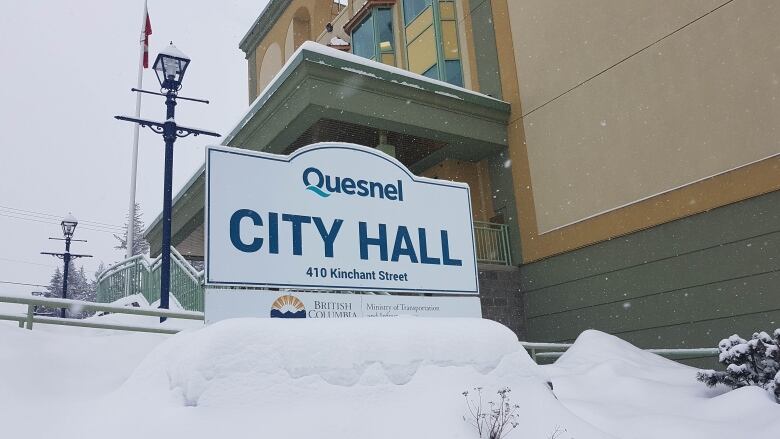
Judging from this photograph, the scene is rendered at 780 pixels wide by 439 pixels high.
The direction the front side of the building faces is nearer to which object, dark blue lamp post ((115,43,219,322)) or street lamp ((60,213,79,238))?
the dark blue lamp post

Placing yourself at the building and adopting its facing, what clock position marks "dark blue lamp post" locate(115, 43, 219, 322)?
The dark blue lamp post is roughly at 1 o'clock from the building.

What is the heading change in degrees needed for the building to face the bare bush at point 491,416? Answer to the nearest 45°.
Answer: approximately 45° to its left

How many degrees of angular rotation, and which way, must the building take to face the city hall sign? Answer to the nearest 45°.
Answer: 0° — it already faces it

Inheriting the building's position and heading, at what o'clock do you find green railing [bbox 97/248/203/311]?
The green railing is roughly at 2 o'clock from the building.

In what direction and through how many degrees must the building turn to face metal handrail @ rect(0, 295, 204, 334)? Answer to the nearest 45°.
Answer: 0° — it already faces it

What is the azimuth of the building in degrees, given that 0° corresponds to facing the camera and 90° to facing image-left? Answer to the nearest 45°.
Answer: approximately 45°

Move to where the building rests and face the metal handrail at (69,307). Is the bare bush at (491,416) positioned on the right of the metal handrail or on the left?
left

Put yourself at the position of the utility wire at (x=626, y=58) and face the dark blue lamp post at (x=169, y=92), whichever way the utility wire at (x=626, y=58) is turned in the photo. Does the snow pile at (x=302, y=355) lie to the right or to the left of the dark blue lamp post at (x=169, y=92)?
left
